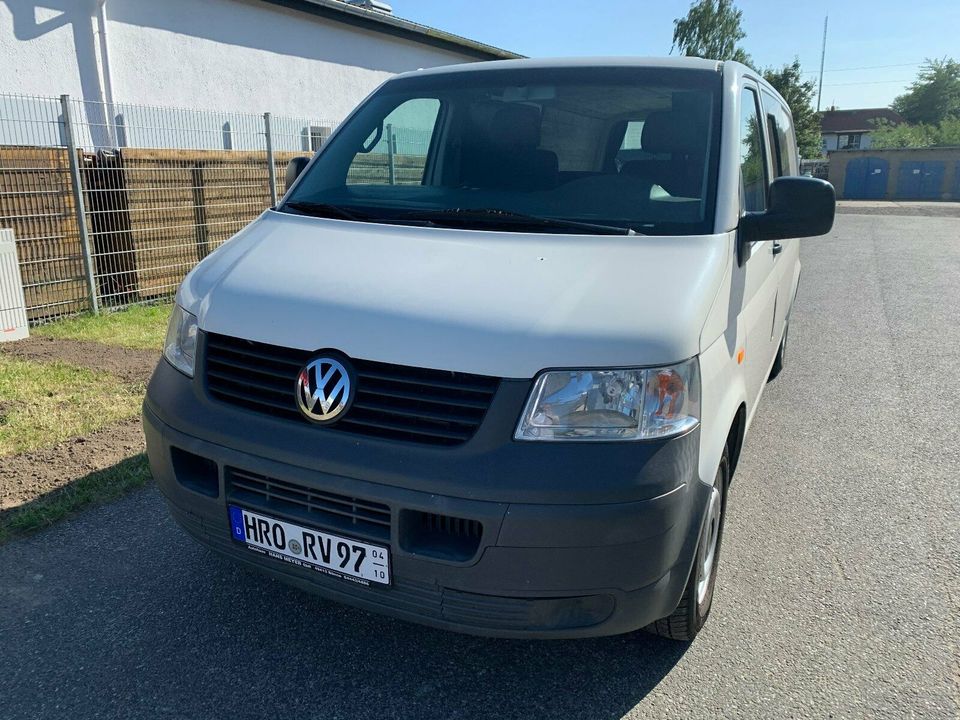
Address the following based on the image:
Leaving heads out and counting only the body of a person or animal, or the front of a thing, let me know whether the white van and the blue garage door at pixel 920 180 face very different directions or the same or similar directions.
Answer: same or similar directions

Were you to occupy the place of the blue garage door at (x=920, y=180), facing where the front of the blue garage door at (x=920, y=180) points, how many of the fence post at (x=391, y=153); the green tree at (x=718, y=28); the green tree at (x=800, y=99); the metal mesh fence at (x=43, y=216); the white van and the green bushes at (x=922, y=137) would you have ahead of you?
3

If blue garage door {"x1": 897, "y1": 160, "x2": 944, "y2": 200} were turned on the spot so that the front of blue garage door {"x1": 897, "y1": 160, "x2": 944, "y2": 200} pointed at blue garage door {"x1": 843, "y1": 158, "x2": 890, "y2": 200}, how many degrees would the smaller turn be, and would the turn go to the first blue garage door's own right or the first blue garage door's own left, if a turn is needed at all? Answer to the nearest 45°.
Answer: approximately 90° to the first blue garage door's own right

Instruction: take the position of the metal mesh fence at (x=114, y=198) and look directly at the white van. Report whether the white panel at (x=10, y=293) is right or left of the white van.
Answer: right

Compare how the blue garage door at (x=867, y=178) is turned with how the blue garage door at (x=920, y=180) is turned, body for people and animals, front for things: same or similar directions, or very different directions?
same or similar directions

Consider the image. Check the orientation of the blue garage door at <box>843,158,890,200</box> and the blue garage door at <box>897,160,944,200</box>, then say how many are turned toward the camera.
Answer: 2

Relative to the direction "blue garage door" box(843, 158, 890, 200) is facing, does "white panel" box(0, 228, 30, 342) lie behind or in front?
in front

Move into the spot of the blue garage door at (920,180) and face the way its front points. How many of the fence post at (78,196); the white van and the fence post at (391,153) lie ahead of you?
3

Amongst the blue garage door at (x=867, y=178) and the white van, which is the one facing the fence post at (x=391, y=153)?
the blue garage door

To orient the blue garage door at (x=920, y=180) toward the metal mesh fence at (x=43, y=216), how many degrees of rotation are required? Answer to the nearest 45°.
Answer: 0° — it already faces it

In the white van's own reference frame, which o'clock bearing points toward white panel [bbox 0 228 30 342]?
The white panel is roughly at 3 o'clock from the white van.

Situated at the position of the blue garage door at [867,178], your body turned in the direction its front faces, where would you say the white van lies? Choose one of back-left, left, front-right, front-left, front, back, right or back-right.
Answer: front

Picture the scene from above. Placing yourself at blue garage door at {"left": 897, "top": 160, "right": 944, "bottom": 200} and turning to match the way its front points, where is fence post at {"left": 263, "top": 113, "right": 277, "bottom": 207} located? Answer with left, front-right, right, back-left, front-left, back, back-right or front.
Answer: front

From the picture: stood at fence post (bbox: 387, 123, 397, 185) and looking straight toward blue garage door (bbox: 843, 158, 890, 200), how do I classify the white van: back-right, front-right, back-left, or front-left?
back-right

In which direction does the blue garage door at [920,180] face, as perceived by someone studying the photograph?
facing the viewer

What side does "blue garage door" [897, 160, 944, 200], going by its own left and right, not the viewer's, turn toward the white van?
front

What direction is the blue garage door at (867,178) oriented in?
toward the camera

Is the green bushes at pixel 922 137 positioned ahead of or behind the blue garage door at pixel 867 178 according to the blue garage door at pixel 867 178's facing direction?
behind

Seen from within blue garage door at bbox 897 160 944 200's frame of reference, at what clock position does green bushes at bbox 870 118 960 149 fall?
The green bushes is roughly at 6 o'clock from the blue garage door.
